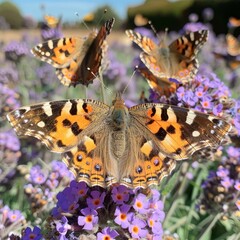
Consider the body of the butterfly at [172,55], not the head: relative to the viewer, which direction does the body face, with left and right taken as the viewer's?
facing away from the viewer

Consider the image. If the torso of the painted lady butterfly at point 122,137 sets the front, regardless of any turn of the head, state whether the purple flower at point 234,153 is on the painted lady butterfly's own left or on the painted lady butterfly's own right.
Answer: on the painted lady butterfly's own right

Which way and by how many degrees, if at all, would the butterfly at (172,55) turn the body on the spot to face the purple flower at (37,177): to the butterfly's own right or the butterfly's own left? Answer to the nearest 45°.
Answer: approximately 135° to the butterfly's own left

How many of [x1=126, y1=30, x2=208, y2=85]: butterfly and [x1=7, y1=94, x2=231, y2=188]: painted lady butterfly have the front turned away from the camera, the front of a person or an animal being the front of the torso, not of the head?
2

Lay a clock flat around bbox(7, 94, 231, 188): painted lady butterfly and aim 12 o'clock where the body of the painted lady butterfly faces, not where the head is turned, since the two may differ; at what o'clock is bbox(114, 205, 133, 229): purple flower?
The purple flower is roughly at 6 o'clock from the painted lady butterfly.

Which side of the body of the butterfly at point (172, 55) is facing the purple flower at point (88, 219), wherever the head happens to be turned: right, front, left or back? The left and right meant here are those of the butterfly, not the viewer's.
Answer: back

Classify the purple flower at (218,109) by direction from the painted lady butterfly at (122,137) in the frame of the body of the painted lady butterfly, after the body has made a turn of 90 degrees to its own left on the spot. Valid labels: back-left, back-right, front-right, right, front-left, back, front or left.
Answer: back-right

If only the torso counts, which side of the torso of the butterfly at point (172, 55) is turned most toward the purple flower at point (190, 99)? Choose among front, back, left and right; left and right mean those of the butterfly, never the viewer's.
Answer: back

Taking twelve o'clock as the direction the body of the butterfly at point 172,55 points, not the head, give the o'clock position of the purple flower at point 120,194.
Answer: The purple flower is roughly at 6 o'clock from the butterfly.

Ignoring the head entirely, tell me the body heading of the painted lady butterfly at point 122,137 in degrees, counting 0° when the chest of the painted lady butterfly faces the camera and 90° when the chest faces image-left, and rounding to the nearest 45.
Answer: approximately 180°

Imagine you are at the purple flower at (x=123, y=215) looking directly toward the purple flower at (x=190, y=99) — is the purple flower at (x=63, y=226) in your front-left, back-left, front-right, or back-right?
back-left

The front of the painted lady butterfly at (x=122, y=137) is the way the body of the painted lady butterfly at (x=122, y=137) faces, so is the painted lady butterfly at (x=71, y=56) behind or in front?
in front

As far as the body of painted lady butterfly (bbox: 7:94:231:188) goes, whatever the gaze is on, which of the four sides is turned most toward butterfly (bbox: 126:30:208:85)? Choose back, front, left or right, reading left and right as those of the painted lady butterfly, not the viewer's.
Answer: front

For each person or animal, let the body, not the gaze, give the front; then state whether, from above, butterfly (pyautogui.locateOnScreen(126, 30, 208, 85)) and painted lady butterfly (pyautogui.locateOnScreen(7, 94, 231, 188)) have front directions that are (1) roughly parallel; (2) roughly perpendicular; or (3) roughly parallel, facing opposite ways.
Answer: roughly parallel

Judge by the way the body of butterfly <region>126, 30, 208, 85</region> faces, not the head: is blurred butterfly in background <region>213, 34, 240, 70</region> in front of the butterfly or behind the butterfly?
in front

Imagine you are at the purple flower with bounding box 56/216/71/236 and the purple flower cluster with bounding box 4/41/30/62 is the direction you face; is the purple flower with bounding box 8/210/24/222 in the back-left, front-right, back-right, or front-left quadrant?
front-left

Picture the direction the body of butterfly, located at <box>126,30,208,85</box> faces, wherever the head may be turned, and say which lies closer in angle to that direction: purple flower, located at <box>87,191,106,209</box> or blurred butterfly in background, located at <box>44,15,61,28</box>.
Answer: the blurred butterfly in background
